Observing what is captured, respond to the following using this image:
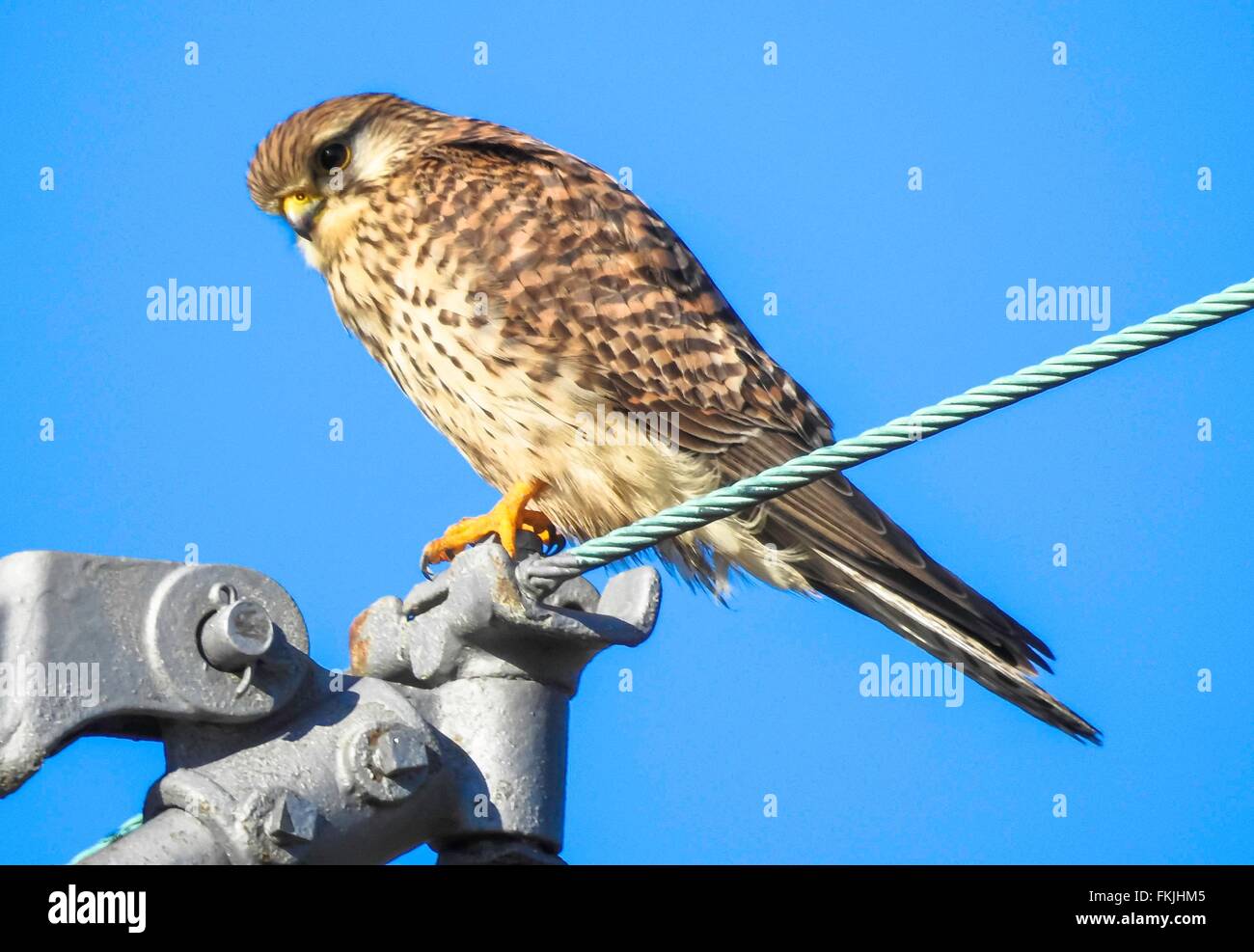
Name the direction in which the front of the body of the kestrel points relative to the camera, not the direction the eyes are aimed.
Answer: to the viewer's left
